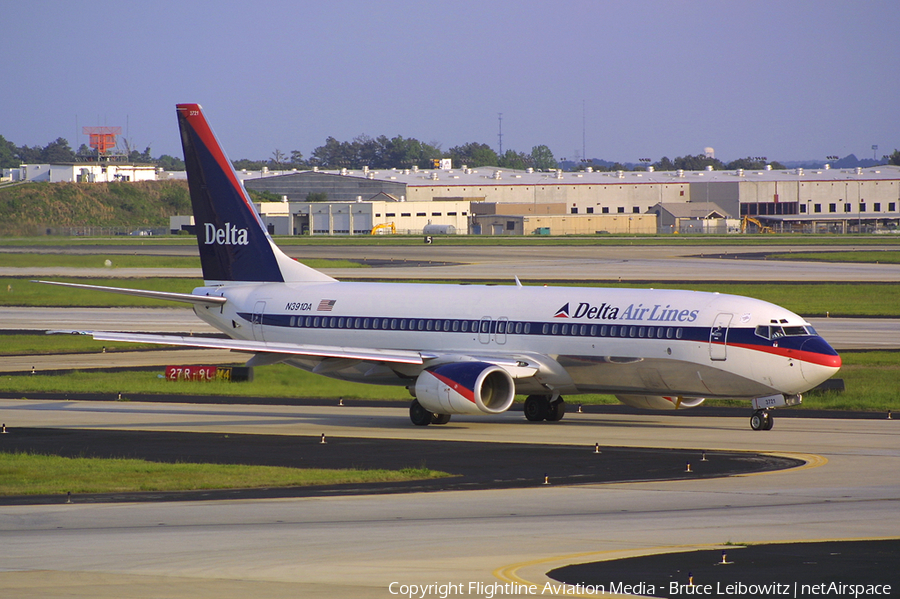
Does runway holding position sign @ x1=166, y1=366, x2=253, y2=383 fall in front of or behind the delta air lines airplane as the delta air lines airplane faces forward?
behind

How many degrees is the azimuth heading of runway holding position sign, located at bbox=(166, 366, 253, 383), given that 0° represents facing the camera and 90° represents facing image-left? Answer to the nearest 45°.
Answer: approximately 0°

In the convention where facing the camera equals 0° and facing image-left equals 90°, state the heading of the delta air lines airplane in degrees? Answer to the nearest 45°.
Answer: approximately 315°
